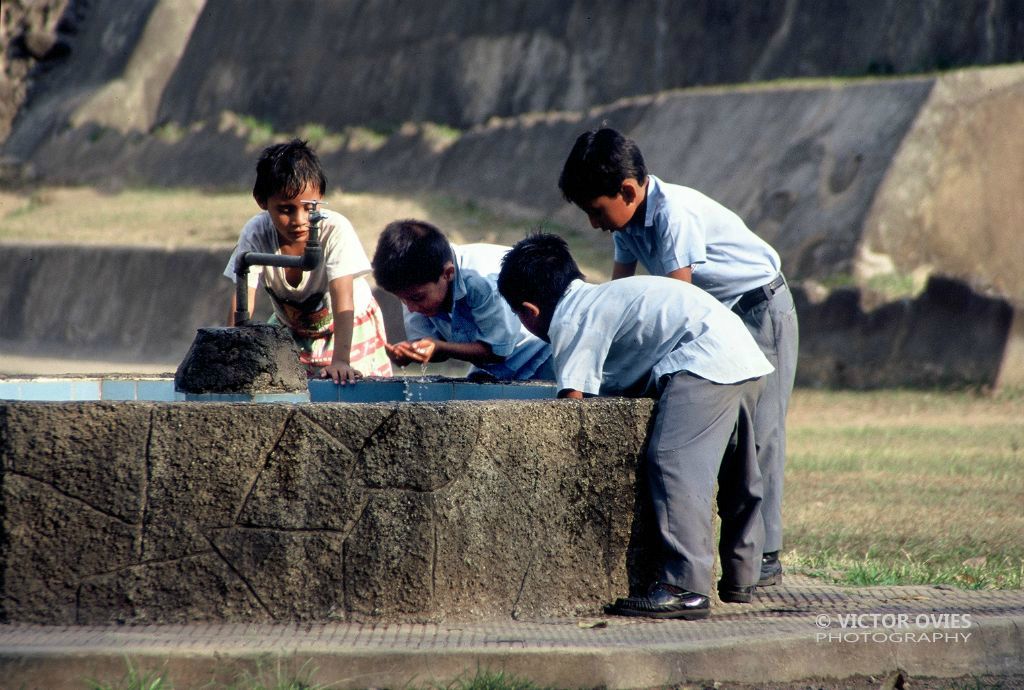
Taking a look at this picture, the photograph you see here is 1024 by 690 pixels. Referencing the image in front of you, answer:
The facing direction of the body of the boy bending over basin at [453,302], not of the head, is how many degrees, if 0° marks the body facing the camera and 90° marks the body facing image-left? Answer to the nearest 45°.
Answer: approximately 45°

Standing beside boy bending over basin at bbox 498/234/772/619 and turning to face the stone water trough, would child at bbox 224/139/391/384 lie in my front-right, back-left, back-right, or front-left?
front-right

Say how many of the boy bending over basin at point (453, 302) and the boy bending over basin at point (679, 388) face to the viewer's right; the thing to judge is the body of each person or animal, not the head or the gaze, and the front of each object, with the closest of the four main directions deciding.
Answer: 0

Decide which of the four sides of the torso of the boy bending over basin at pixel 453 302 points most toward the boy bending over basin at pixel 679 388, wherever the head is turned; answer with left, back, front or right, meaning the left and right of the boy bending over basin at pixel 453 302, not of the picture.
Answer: left

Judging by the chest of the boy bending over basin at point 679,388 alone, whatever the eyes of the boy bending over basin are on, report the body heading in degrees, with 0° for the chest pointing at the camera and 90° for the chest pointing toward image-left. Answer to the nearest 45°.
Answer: approximately 90°

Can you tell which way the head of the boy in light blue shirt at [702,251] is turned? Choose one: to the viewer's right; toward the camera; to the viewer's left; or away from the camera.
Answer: to the viewer's left

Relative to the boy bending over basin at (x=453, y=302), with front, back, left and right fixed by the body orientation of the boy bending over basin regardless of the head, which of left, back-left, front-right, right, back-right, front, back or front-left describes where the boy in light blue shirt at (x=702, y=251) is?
left
